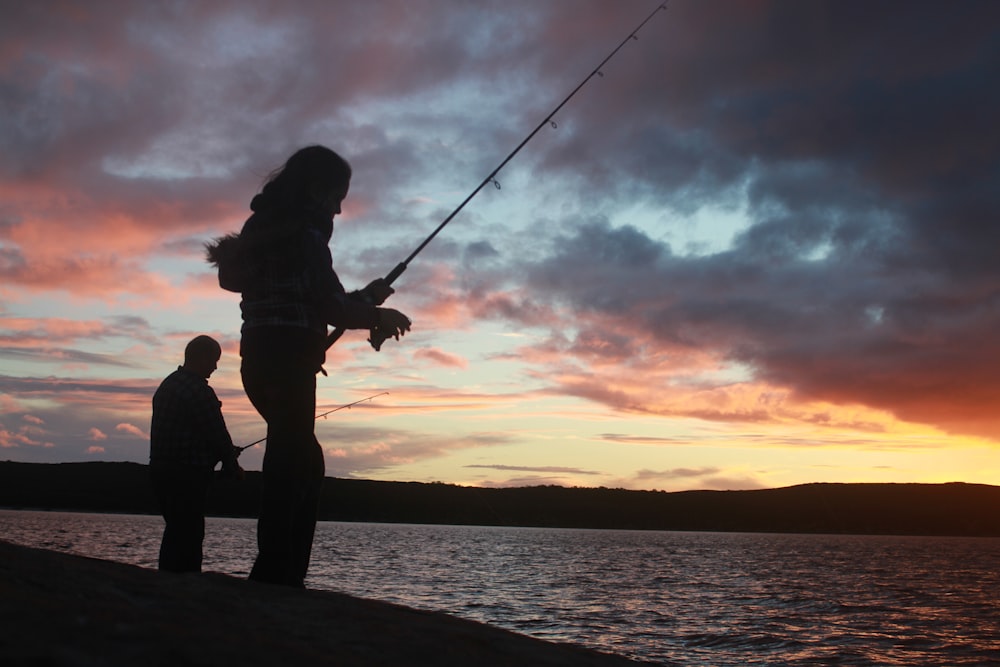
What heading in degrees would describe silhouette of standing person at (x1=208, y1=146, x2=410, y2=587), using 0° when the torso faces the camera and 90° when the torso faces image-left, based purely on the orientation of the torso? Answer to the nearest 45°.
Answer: approximately 270°

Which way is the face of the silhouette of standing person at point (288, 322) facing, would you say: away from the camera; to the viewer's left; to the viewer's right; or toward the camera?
to the viewer's right

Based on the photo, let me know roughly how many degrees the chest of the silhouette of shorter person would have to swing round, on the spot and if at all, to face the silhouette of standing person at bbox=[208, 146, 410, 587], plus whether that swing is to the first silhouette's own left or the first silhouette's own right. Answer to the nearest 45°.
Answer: approximately 90° to the first silhouette's own right

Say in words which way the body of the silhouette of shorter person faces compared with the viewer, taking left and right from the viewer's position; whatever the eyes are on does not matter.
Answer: facing to the right of the viewer

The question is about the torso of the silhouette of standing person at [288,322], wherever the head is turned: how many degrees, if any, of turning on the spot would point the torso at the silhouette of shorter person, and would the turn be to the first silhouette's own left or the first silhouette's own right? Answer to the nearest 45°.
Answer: approximately 135° to the first silhouette's own left

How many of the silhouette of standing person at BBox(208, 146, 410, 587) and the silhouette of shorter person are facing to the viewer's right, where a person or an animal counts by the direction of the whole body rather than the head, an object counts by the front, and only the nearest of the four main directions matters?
2
